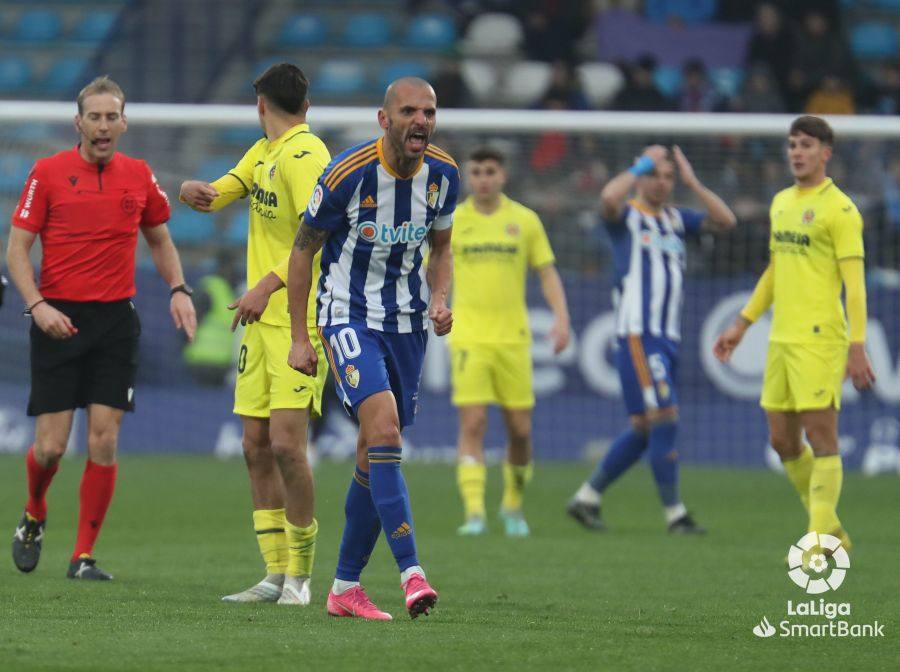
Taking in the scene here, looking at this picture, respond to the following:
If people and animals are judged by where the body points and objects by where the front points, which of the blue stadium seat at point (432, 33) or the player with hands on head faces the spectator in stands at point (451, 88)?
the blue stadium seat

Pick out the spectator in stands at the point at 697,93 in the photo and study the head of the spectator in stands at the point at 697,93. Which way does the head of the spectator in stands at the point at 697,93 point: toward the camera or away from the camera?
toward the camera

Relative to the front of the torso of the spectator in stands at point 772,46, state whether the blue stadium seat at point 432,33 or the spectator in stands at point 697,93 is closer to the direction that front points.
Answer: the spectator in stands

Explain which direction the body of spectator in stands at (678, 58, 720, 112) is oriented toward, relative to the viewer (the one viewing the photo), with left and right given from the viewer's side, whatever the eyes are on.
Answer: facing the viewer

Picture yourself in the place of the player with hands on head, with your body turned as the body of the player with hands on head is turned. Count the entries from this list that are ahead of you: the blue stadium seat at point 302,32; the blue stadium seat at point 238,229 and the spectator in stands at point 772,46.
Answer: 0

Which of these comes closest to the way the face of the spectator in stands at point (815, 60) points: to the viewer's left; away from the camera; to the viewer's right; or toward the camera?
toward the camera

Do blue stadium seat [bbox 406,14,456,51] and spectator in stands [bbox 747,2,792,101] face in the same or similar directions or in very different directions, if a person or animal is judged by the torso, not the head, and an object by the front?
same or similar directions

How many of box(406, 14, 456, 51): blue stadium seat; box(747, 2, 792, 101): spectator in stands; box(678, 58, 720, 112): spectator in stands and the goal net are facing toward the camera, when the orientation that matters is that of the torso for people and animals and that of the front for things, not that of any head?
4

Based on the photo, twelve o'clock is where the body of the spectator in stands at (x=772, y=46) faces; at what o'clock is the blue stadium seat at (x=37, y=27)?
The blue stadium seat is roughly at 3 o'clock from the spectator in stands.

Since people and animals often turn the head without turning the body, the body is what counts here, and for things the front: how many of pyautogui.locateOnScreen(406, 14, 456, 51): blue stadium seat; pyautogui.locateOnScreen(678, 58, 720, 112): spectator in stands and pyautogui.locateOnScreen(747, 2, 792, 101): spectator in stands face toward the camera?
3

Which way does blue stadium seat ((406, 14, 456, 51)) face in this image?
toward the camera

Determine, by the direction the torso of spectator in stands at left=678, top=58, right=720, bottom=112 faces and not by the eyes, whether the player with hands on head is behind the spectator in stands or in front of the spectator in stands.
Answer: in front

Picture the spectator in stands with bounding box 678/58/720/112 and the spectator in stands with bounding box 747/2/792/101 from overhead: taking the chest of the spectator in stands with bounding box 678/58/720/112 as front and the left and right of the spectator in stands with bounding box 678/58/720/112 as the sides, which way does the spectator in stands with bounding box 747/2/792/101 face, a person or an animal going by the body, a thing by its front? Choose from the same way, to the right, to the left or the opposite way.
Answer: the same way

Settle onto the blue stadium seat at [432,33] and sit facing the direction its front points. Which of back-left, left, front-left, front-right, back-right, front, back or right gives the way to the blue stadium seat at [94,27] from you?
right

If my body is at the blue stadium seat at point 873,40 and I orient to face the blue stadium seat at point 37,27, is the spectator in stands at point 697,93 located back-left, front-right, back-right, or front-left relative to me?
front-left

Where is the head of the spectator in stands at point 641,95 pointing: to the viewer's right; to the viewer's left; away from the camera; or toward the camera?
toward the camera
